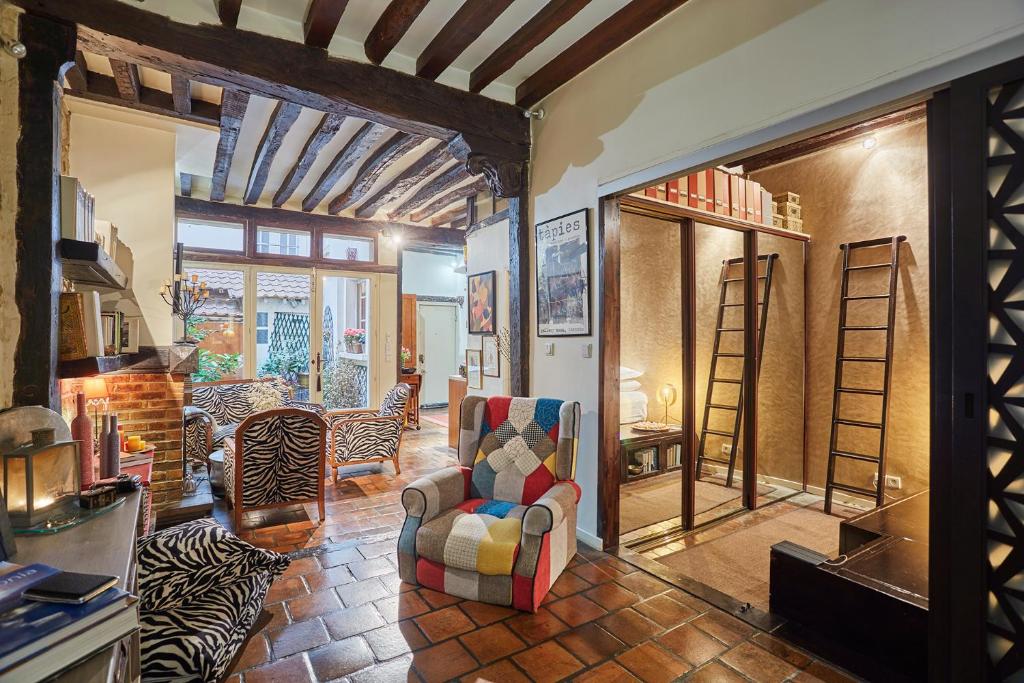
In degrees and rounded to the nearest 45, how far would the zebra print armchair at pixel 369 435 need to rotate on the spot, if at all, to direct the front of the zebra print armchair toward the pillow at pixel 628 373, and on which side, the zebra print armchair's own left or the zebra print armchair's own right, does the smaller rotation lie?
approximately 135° to the zebra print armchair's own left

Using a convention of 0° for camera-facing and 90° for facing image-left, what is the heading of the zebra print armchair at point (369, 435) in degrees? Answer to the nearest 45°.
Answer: approximately 90°

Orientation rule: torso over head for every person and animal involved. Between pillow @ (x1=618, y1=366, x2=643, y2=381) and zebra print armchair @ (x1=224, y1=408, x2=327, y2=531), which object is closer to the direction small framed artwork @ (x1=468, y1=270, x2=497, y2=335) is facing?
the zebra print armchair

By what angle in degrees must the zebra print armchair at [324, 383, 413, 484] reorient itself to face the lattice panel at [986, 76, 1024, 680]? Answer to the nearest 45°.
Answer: approximately 135° to its left

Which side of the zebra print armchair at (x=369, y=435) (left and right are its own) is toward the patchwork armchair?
left

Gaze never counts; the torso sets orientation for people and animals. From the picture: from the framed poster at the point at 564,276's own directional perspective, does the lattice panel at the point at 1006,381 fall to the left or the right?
on its left

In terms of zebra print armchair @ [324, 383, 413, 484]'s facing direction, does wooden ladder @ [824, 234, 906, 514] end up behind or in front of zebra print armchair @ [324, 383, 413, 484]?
behind

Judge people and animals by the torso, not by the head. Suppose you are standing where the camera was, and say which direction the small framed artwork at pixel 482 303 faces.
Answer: facing the viewer and to the left of the viewer

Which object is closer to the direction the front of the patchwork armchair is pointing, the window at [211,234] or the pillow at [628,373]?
the window

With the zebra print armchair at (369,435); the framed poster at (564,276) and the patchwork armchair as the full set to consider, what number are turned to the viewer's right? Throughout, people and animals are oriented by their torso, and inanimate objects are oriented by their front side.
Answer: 0

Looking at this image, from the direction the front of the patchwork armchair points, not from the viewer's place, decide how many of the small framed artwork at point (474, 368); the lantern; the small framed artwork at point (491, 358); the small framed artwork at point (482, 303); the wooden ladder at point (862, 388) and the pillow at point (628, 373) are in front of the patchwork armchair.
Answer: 1

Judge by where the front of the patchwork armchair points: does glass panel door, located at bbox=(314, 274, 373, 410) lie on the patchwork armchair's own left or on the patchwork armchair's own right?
on the patchwork armchair's own right

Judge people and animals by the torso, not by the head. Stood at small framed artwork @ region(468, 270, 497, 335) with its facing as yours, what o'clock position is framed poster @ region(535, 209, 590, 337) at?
The framed poster is roughly at 10 o'clock from the small framed artwork.

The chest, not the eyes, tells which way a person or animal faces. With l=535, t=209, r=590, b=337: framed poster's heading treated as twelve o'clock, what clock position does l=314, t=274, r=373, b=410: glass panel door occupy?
The glass panel door is roughly at 3 o'clock from the framed poster.

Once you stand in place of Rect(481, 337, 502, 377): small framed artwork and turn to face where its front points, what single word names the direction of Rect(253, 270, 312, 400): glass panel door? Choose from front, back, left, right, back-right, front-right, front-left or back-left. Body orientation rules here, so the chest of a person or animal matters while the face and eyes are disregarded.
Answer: right

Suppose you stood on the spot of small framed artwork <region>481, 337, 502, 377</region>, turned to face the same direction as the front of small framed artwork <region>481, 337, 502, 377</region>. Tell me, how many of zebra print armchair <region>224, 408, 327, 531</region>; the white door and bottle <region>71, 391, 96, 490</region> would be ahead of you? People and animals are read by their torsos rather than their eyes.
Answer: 2

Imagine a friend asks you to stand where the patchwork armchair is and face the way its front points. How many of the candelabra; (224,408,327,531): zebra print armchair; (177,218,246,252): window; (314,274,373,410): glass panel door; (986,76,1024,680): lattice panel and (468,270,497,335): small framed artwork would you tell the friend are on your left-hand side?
1
